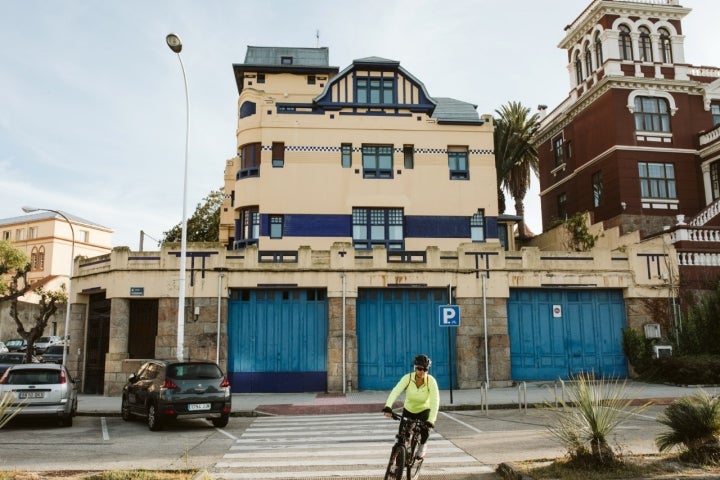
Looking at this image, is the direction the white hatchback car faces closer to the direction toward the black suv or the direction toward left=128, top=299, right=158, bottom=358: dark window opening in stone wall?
the dark window opening in stone wall

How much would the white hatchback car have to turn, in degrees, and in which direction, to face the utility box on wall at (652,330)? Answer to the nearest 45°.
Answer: approximately 90° to its right

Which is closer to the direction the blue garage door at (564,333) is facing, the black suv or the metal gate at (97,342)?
the black suv

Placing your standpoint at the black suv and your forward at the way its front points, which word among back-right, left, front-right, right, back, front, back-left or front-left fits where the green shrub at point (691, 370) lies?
back-right

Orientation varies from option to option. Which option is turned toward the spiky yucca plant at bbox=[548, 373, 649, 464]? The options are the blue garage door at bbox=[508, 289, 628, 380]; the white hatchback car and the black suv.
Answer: the blue garage door

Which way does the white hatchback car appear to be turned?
away from the camera

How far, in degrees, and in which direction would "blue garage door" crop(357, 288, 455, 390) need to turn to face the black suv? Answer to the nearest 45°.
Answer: approximately 45° to its right

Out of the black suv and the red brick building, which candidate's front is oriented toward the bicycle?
the red brick building

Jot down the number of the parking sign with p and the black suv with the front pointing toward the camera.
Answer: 1

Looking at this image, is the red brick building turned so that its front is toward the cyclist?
yes
